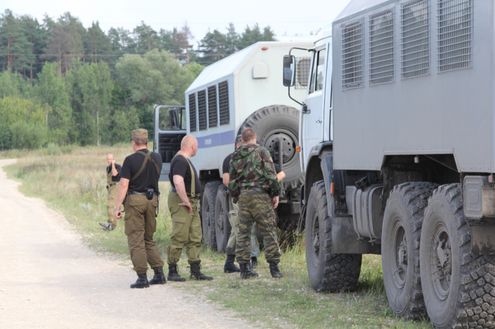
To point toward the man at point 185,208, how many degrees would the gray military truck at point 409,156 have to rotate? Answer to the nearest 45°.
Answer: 0° — it already faces them

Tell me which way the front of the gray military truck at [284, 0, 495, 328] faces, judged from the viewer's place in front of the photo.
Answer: facing away from the viewer and to the left of the viewer
